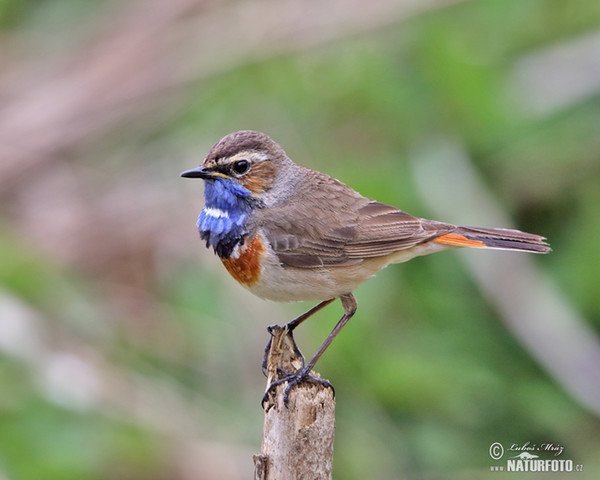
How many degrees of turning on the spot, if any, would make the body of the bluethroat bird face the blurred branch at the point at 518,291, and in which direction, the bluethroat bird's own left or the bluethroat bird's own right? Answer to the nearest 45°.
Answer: approximately 135° to the bluethroat bird's own right

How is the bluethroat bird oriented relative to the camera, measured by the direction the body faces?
to the viewer's left

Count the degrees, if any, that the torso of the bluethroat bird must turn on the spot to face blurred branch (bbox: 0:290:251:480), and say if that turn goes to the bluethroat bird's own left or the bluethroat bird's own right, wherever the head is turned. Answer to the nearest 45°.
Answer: approximately 45° to the bluethroat bird's own right

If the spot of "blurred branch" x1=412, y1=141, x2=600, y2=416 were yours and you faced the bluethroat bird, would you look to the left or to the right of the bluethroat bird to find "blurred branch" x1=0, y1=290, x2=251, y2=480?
right
